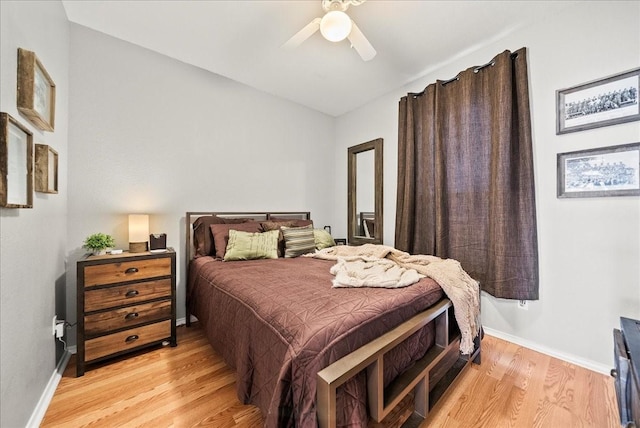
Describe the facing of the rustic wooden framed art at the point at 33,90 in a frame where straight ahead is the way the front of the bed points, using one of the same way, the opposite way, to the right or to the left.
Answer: to the left

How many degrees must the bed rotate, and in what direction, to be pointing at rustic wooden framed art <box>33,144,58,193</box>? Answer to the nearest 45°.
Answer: approximately 135° to its right

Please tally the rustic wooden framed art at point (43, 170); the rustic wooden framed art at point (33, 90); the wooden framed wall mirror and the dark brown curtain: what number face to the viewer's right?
2

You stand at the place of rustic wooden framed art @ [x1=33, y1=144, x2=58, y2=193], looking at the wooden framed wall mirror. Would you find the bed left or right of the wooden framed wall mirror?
right

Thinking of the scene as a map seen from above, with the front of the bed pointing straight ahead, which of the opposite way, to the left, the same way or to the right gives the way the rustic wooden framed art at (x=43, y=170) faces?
to the left

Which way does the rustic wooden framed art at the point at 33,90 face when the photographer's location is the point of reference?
facing to the right of the viewer

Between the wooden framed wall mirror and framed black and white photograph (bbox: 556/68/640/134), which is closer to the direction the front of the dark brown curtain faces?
the wooden framed wall mirror

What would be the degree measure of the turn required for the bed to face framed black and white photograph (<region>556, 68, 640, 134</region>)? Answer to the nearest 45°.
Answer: approximately 45° to its left

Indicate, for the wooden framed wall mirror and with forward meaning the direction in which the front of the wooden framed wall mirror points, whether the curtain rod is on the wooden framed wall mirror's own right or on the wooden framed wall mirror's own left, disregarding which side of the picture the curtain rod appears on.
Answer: on the wooden framed wall mirror's own left

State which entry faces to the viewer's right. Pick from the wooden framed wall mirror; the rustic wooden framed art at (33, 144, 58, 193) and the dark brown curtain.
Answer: the rustic wooden framed art

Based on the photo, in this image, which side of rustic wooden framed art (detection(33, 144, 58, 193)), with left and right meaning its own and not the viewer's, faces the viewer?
right
